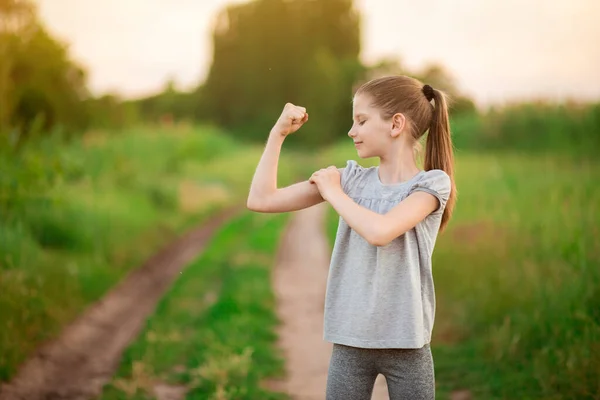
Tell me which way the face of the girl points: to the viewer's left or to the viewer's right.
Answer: to the viewer's left

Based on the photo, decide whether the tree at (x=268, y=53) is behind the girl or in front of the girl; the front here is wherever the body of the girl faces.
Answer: behind
